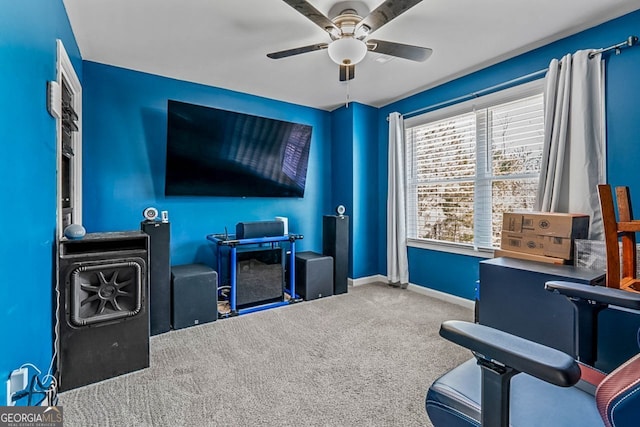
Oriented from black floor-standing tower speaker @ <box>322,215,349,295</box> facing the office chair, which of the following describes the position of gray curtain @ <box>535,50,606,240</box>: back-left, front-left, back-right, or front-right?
front-left

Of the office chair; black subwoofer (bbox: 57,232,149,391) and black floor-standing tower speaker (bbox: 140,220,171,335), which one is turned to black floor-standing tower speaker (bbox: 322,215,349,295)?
the office chair

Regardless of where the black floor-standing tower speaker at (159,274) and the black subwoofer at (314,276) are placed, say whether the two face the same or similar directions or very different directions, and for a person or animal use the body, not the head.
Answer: same or similar directions

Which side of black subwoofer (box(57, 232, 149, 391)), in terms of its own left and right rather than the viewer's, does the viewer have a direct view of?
front

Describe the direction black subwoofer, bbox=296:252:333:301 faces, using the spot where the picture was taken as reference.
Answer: facing the viewer and to the right of the viewer

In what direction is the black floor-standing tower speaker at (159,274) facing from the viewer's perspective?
toward the camera

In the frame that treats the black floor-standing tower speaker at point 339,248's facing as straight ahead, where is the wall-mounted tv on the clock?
The wall-mounted tv is roughly at 4 o'clock from the black floor-standing tower speaker.

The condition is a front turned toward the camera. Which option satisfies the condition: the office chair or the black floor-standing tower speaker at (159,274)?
the black floor-standing tower speaker

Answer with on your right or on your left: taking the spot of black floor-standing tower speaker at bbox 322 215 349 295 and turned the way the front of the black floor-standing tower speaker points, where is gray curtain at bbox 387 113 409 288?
on your left

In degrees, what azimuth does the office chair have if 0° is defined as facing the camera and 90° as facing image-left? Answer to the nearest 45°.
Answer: approximately 135°

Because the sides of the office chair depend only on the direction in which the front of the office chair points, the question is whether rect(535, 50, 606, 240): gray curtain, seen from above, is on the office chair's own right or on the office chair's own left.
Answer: on the office chair's own right

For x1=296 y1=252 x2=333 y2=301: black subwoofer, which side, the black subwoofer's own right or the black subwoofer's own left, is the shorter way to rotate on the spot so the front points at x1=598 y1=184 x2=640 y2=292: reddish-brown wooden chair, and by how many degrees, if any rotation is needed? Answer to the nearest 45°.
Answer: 0° — it already faces it

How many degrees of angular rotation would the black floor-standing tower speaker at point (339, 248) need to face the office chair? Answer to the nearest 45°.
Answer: approximately 45° to its right

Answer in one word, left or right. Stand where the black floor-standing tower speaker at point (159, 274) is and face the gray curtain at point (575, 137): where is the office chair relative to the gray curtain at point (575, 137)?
right

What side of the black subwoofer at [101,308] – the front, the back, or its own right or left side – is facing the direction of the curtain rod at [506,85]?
left

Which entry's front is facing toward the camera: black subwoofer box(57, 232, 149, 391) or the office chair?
the black subwoofer

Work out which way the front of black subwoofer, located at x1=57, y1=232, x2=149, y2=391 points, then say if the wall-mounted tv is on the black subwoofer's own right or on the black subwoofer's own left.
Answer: on the black subwoofer's own left

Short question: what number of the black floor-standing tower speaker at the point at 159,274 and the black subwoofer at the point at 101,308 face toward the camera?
2
